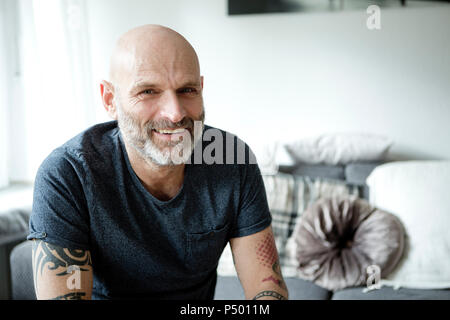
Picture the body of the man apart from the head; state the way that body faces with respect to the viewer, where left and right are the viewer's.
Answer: facing the viewer

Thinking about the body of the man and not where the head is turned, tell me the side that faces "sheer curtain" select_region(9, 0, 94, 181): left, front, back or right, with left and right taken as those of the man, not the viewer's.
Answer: back

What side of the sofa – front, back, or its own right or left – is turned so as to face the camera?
front

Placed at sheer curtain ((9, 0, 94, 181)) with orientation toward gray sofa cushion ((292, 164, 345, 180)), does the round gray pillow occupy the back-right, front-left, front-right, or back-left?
front-right
